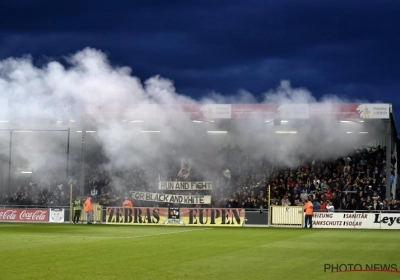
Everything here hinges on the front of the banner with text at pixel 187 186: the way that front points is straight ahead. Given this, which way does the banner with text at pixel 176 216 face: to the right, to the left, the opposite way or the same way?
the same way

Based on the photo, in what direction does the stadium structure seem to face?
toward the camera

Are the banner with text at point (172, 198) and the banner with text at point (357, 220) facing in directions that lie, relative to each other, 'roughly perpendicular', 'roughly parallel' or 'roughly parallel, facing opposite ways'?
roughly parallel

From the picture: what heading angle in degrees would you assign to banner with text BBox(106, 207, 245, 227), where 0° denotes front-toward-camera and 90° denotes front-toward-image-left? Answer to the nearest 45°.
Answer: approximately 0°

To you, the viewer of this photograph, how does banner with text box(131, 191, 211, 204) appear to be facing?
facing the viewer

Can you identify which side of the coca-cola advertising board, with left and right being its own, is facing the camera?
front

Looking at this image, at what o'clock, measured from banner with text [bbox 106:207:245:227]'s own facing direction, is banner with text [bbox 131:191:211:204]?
banner with text [bbox 131:191:211:204] is roughly at 6 o'clock from banner with text [bbox 106:207:245:227].

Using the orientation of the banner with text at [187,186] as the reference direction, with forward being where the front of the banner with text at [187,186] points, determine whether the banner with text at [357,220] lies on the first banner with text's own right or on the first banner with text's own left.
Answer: on the first banner with text's own left

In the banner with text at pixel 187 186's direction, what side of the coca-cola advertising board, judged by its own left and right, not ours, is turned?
left

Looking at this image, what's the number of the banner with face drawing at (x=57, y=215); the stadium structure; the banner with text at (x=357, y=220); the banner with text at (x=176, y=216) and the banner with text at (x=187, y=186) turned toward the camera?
5

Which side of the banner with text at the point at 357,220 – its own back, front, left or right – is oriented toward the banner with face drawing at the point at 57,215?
right

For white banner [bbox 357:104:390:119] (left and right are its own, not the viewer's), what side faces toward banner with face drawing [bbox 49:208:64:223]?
right
